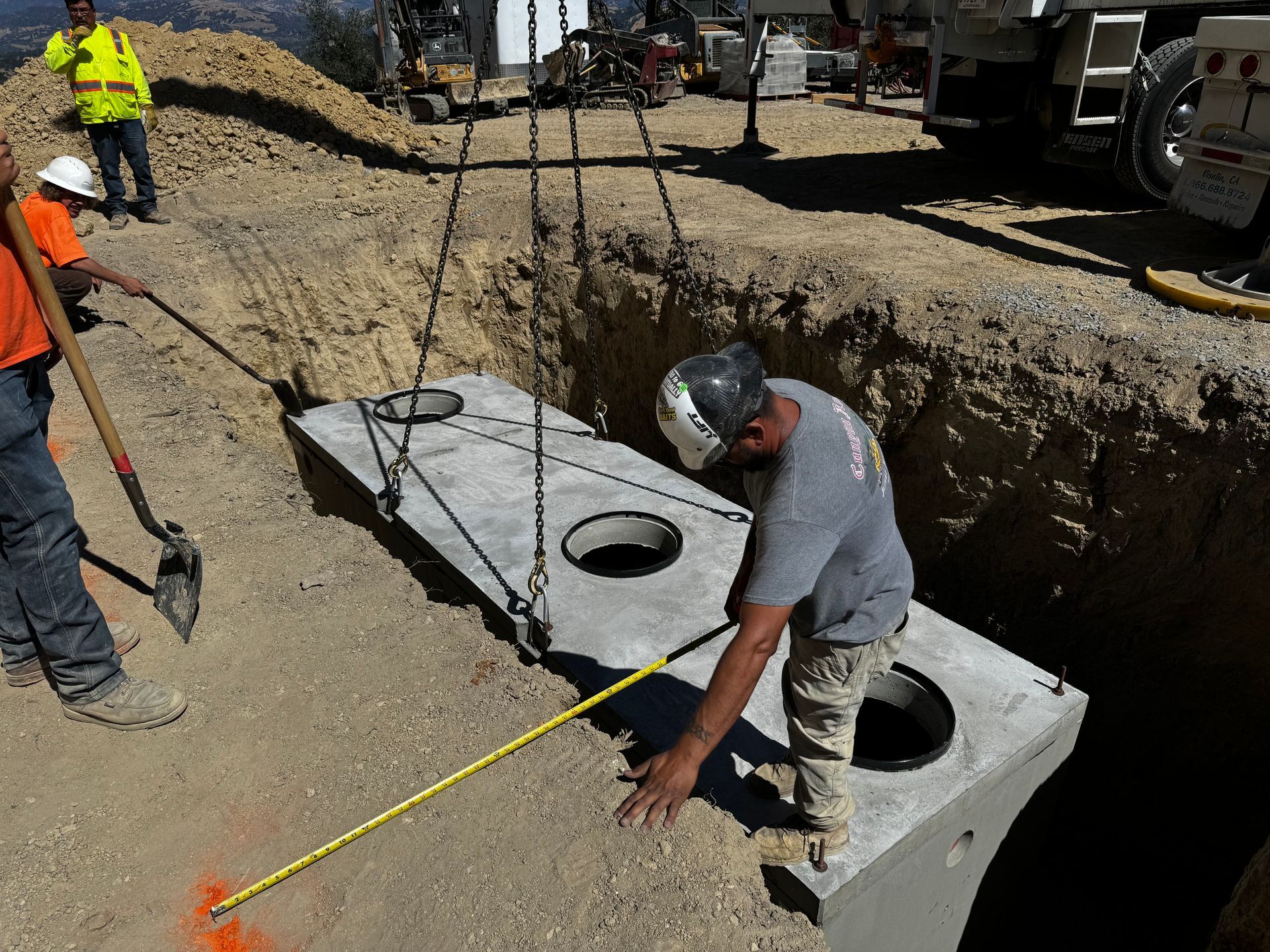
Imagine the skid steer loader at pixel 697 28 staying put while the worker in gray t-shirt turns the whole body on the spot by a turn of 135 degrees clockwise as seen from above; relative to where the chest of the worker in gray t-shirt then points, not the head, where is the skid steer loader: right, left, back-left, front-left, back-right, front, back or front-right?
front-left

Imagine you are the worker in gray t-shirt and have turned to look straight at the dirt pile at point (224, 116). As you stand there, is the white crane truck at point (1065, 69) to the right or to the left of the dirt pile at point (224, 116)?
right

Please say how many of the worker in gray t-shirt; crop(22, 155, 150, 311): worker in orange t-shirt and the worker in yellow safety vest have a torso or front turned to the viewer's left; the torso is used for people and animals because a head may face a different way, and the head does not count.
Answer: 1

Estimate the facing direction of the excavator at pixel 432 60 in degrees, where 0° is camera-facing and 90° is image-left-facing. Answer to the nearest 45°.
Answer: approximately 45°

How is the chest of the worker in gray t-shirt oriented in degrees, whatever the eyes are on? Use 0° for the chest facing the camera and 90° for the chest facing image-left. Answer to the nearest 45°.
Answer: approximately 90°

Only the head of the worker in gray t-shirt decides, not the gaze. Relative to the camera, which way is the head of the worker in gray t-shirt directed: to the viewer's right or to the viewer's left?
to the viewer's left

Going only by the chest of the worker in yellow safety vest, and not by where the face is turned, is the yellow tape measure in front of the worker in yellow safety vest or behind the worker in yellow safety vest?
in front

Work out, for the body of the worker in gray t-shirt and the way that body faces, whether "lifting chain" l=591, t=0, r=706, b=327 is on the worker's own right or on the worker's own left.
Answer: on the worker's own right

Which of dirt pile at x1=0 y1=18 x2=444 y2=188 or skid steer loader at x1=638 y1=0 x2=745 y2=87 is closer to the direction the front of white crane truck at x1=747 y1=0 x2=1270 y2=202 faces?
the skid steer loader

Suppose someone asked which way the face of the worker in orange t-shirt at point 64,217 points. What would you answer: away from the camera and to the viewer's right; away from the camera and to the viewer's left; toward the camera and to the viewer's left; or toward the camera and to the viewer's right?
toward the camera and to the viewer's right

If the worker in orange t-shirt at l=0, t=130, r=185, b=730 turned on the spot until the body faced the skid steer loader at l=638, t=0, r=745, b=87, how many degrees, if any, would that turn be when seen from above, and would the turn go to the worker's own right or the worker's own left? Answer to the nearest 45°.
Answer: approximately 45° to the worker's own left

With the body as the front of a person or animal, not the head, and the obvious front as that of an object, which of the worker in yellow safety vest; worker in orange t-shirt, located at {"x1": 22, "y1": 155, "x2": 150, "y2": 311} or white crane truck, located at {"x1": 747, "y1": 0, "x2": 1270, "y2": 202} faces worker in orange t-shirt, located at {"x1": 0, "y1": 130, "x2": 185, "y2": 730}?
the worker in yellow safety vest
